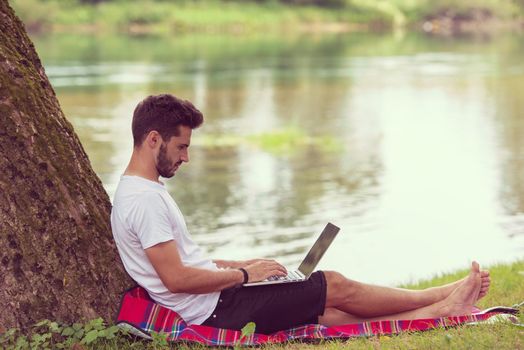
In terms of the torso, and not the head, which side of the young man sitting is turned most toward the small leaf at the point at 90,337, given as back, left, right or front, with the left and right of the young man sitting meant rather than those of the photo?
back

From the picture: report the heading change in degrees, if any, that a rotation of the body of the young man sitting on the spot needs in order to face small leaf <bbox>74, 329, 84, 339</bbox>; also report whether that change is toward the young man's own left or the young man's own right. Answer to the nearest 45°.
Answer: approximately 180°

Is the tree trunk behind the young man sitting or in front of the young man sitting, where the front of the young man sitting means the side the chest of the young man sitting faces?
behind

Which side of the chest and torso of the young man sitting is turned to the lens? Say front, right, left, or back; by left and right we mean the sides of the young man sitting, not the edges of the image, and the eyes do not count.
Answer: right

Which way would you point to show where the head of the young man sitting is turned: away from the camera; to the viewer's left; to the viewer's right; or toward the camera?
to the viewer's right

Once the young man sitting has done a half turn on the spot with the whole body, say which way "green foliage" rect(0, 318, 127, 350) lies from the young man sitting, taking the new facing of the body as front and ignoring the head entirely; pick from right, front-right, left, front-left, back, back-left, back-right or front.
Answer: front
